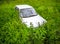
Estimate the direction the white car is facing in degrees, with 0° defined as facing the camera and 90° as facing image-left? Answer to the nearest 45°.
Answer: approximately 315°
